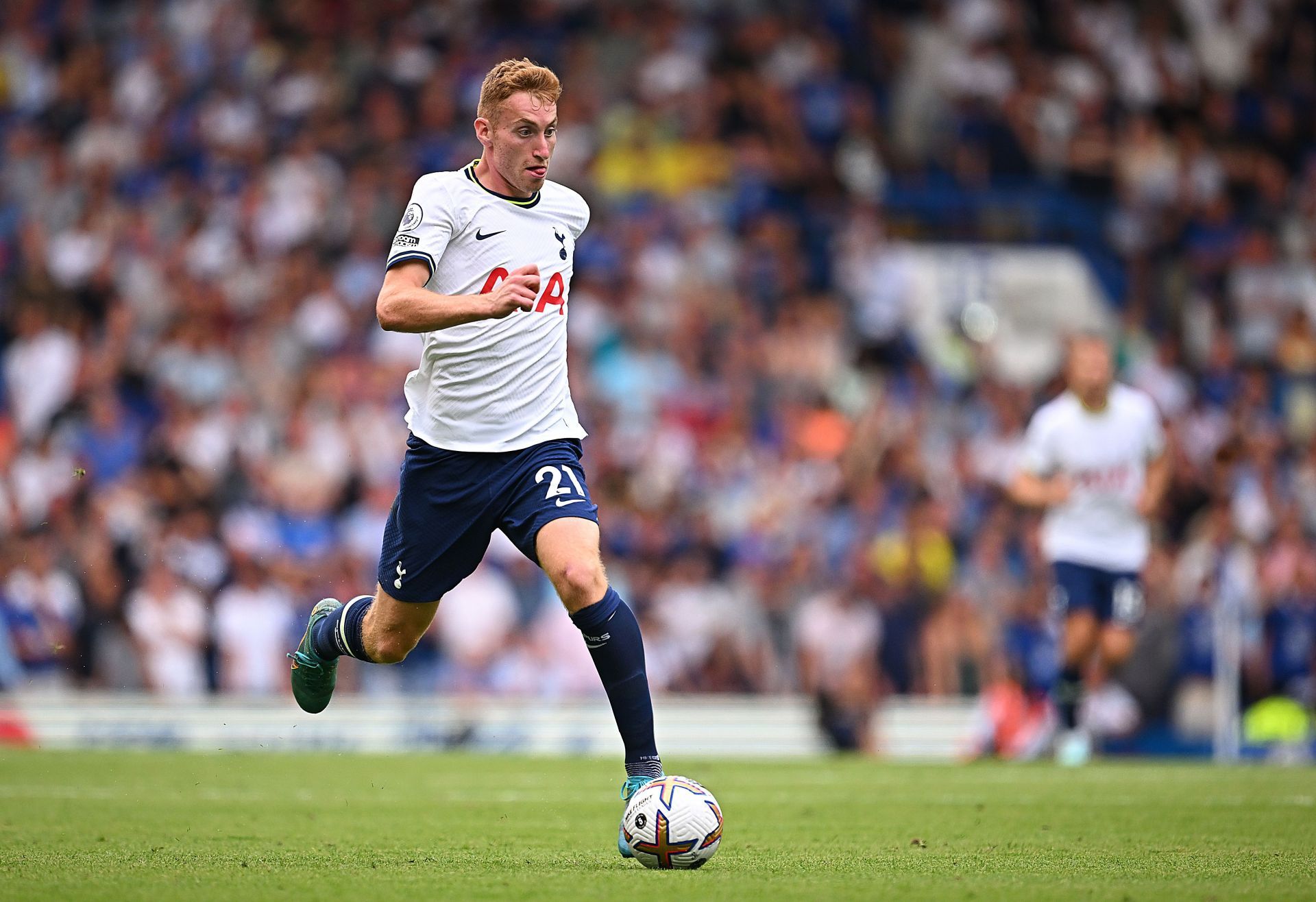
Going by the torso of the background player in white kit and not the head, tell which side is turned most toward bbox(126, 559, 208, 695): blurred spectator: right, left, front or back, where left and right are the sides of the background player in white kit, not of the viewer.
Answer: right

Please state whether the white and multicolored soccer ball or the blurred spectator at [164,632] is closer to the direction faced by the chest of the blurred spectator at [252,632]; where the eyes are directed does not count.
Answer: the white and multicolored soccer ball

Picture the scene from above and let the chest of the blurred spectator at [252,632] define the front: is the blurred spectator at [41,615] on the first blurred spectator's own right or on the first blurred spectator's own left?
on the first blurred spectator's own right

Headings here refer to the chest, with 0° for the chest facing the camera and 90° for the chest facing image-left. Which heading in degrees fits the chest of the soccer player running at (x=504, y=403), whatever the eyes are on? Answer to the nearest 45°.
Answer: approximately 315°

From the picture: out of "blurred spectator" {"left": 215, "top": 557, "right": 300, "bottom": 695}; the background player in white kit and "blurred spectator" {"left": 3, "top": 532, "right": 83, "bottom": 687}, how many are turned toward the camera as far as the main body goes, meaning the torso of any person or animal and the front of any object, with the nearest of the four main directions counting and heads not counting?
3

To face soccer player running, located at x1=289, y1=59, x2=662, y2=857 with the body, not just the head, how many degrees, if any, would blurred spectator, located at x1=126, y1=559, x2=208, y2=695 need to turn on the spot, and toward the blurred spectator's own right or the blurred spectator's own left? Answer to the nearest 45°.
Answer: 0° — they already face them

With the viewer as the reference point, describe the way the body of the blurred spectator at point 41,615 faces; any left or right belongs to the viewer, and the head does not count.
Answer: facing the viewer

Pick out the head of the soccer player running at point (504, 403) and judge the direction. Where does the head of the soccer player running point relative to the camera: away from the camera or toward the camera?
toward the camera

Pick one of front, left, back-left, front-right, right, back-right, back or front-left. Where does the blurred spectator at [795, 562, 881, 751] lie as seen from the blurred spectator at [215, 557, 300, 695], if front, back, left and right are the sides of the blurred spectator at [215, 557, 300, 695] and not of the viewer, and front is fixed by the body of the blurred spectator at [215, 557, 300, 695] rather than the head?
left

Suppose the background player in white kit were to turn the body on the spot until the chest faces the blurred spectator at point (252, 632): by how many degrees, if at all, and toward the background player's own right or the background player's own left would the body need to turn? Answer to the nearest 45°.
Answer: approximately 90° to the background player's own right

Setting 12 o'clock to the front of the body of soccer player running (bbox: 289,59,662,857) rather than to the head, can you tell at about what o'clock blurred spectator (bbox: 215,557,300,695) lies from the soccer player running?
The blurred spectator is roughly at 7 o'clock from the soccer player running.

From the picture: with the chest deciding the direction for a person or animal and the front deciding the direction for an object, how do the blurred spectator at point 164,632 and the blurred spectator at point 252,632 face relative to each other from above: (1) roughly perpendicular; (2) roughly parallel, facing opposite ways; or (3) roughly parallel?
roughly parallel

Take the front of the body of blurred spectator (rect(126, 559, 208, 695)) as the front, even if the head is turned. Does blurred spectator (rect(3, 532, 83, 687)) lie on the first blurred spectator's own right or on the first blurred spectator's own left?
on the first blurred spectator's own right

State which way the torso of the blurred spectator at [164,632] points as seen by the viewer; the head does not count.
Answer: toward the camera

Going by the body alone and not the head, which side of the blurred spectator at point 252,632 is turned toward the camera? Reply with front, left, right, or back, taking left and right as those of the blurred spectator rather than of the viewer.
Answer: front

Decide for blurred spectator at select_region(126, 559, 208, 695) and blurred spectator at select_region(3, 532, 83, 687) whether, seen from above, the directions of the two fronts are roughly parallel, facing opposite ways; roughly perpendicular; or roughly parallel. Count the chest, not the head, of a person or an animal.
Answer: roughly parallel

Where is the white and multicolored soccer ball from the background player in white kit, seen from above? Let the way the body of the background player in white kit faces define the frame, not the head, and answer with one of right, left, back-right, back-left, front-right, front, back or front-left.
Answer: front

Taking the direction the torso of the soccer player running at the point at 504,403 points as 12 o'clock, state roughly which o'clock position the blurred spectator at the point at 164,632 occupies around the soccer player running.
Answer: The blurred spectator is roughly at 7 o'clock from the soccer player running.
